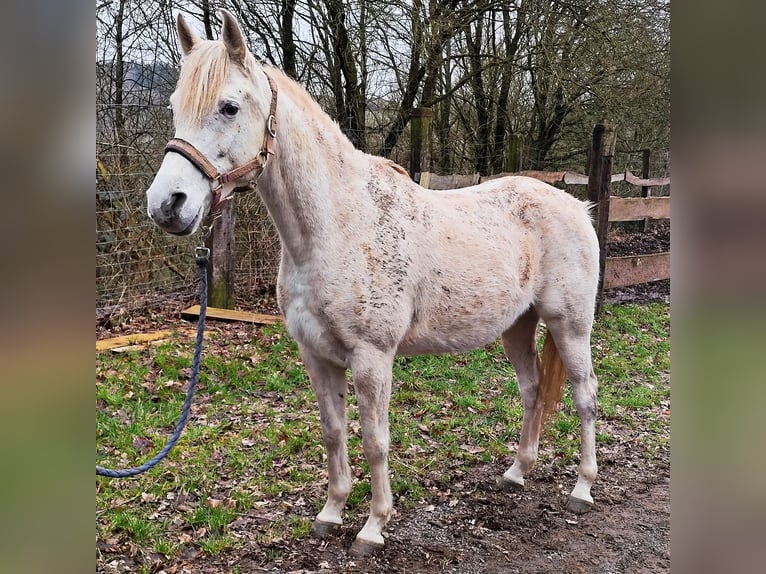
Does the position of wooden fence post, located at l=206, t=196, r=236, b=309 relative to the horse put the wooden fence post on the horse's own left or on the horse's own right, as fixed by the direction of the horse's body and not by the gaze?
on the horse's own right

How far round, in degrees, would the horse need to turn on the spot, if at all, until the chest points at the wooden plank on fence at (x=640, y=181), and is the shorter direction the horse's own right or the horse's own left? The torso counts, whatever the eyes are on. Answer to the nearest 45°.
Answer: approximately 180°

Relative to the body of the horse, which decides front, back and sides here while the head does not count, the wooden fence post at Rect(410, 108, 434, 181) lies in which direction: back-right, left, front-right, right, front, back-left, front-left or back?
back-right

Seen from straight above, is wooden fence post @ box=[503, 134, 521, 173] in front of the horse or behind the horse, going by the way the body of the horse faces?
behind

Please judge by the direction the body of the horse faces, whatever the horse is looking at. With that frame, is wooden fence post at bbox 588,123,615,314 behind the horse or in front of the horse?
behind

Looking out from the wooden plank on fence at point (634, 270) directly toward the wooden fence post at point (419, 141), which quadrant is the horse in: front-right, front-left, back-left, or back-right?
front-left

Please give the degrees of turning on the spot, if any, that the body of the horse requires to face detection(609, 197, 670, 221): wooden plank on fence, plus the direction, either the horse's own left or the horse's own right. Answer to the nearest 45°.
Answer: approximately 180°

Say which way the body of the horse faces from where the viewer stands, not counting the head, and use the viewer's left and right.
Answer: facing the viewer and to the left of the viewer
